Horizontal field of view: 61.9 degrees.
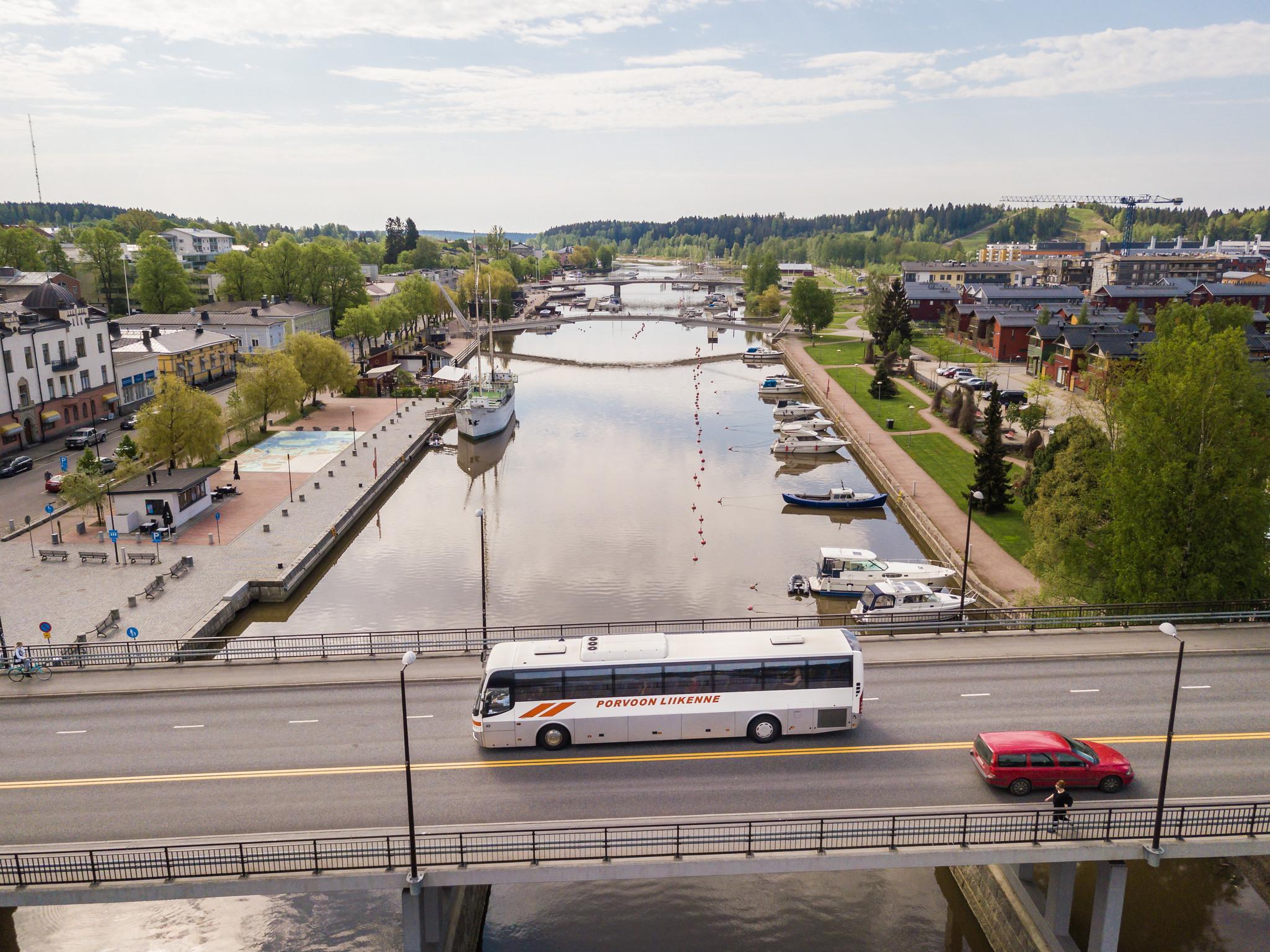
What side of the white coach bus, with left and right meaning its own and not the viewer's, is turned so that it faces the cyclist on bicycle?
front

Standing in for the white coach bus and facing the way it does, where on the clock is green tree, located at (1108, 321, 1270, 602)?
The green tree is roughly at 5 o'clock from the white coach bus.

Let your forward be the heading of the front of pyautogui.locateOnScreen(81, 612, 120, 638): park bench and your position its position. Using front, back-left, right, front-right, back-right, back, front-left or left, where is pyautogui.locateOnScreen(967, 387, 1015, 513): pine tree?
front-left

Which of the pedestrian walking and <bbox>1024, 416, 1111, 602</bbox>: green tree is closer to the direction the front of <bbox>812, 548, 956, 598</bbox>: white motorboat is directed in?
the green tree

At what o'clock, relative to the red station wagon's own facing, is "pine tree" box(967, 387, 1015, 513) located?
The pine tree is roughly at 9 o'clock from the red station wagon.

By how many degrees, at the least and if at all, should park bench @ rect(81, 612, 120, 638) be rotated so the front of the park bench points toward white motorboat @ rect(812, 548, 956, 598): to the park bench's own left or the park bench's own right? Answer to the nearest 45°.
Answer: approximately 45° to the park bench's own left

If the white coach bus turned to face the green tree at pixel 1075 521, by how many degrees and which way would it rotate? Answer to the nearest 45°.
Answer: approximately 135° to its right

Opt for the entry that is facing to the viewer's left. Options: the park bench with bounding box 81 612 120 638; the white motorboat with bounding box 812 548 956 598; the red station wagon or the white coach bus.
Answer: the white coach bus

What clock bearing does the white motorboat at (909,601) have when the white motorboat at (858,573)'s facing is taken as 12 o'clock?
the white motorboat at (909,601) is roughly at 2 o'clock from the white motorboat at (858,573).

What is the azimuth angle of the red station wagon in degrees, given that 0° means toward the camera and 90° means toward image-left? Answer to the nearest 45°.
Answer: approximately 270°

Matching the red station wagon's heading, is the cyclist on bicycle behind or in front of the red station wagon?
behind

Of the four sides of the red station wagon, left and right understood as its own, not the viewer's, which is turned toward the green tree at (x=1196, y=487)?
left

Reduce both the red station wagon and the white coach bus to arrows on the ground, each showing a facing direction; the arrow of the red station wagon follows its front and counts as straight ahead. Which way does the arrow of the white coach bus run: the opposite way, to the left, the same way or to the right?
the opposite way

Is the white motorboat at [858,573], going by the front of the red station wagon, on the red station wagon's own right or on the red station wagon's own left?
on the red station wagon's own left

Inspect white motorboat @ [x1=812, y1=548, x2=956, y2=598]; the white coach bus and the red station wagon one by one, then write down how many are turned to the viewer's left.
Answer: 1

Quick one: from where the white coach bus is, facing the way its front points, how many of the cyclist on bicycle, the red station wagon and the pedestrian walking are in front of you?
1

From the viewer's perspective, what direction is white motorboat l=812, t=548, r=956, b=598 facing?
to the viewer's right

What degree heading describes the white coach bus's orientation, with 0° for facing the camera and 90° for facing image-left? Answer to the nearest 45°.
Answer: approximately 90°
